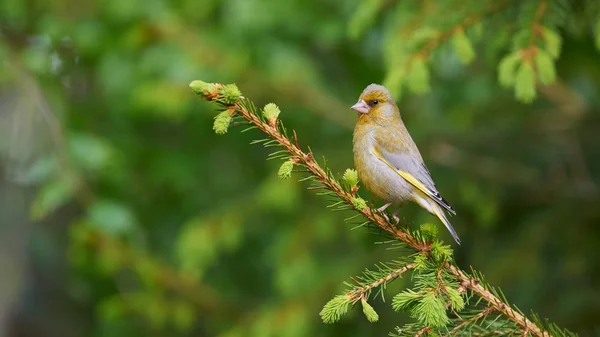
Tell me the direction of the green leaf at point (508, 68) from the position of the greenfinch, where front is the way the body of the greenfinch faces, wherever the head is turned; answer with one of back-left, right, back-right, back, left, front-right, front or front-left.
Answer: back

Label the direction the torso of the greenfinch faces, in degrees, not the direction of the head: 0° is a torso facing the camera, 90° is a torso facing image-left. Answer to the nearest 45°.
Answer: approximately 90°

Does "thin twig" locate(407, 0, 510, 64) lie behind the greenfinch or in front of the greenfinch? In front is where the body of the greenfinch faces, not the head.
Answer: behind
